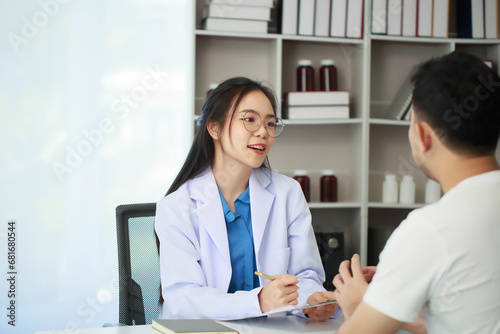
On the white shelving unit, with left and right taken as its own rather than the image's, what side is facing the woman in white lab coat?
front

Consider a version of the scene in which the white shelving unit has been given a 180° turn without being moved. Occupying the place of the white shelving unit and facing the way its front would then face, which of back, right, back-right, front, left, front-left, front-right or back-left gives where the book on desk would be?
back

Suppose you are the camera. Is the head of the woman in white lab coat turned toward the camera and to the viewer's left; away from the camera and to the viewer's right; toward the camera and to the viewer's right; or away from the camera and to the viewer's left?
toward the camera and to the viewer's right

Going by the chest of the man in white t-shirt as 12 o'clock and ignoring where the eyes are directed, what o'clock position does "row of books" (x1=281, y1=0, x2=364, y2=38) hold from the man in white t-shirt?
The row of books is roughly at 1 o'clock from the man in white t-shirt.

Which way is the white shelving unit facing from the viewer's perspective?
toward the camera

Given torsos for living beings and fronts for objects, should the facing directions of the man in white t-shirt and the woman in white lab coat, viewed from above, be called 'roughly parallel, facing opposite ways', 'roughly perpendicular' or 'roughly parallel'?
roughly parallel, facing opposite ways

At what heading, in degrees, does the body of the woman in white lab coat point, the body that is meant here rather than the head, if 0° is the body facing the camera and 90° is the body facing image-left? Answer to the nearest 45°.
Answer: approximately 315°

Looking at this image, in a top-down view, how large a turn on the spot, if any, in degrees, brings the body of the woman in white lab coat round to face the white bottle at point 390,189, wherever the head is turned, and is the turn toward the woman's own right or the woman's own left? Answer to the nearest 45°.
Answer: approximately 90° to the woman's own left

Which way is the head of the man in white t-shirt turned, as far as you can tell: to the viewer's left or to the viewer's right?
to the viewer's left

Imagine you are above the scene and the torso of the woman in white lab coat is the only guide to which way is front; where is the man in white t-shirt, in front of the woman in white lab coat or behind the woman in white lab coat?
in front

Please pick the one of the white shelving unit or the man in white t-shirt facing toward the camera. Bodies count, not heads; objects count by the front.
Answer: the white shelving unit

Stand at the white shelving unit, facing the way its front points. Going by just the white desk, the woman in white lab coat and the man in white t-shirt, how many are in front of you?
3

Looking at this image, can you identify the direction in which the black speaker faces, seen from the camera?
facing the viewer

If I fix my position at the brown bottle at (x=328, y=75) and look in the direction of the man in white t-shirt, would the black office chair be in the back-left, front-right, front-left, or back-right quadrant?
front-right

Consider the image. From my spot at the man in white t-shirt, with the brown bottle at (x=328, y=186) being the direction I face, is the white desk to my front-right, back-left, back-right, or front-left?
front-left

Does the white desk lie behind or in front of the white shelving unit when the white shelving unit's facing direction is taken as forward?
in front
